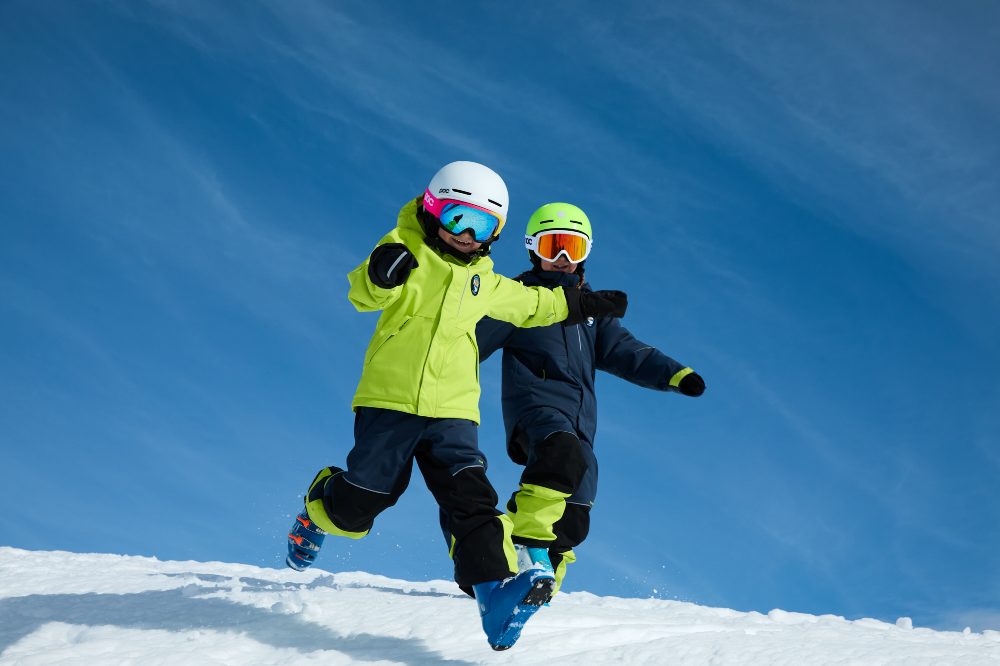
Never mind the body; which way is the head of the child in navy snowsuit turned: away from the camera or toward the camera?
toward the camera

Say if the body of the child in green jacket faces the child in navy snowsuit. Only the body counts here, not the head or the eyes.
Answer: no

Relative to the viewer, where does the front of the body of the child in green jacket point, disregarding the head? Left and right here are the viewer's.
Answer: facing the viewer and to the right of the viewer
